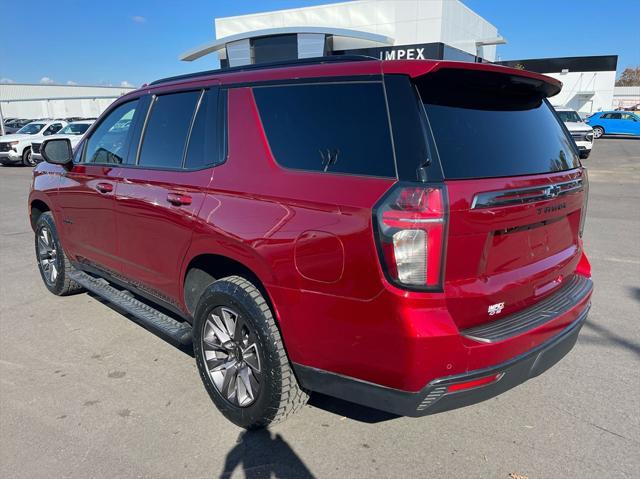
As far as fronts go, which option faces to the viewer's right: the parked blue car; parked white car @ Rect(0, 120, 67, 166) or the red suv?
the parked blue car

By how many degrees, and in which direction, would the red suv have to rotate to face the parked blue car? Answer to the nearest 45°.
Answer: approximately 90° to its right

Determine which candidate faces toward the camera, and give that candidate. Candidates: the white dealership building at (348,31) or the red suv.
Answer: the white dealership building

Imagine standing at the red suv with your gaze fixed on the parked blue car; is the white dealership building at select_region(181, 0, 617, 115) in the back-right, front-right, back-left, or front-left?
front-left

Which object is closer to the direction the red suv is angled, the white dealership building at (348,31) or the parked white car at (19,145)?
the parked white car

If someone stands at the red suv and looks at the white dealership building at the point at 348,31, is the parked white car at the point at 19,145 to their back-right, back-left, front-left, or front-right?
front-left

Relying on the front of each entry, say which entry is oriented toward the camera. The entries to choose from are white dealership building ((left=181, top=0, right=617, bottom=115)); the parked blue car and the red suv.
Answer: the white dealership building

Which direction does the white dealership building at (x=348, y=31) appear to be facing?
toward the camera

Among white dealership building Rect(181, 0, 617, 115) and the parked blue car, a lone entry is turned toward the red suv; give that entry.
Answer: the white dealership building

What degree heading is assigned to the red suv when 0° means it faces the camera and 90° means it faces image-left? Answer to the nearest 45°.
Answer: approximately 135°

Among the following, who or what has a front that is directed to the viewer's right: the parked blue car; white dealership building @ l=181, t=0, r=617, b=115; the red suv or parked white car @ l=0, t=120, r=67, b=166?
the parked blue car

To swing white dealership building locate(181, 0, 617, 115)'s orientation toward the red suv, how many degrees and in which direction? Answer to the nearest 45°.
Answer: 0° — it already faces it

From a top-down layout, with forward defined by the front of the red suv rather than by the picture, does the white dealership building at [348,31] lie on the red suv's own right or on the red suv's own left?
on the red suv's own right

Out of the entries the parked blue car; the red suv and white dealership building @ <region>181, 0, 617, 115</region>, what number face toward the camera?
1

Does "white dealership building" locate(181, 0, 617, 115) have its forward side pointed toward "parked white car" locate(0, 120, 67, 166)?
no

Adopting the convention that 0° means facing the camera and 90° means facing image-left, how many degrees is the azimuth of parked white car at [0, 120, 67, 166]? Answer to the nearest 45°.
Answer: approximately 45°

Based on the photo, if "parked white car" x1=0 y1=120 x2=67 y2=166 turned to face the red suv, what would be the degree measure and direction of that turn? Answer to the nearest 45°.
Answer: approximately 45° to its left

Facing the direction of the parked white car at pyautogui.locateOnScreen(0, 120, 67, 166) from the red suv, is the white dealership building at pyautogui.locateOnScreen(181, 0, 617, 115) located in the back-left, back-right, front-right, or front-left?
front-right
